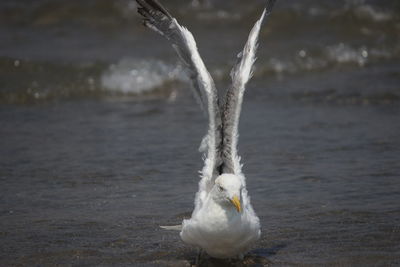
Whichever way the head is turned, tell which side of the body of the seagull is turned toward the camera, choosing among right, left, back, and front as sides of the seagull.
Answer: front
